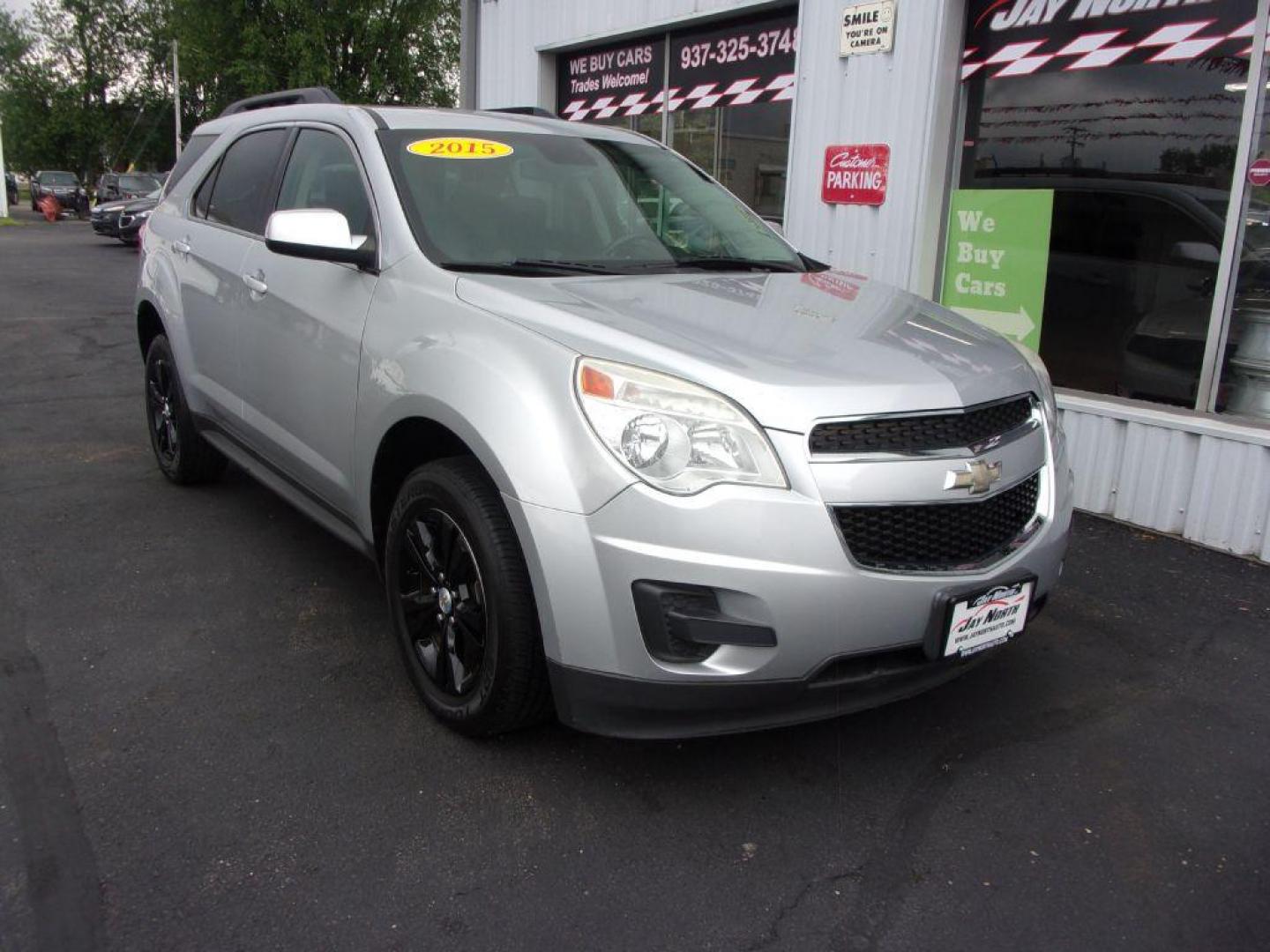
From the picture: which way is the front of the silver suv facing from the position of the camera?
facing the viewer and to the right of the viewer

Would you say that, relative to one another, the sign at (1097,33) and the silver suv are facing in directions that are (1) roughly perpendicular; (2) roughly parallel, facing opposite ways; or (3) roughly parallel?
roughly perpendicular

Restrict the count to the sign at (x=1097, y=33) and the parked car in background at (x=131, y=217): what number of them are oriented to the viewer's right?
0

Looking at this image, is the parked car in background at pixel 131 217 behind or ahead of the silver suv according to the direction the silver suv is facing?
behind

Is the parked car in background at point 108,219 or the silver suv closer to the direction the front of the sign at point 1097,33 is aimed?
the silver suv

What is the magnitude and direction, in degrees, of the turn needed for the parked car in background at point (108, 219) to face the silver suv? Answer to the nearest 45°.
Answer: approximately 45° to its left

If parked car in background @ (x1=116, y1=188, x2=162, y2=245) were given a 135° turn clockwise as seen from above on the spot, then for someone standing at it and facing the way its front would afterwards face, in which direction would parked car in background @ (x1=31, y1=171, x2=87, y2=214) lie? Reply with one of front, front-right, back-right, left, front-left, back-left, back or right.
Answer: front

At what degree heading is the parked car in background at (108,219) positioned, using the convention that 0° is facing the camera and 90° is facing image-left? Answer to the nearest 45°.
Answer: approximately 45°

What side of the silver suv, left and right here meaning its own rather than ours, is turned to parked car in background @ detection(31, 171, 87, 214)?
back

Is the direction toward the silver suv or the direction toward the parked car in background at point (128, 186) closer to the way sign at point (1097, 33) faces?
the silver suv

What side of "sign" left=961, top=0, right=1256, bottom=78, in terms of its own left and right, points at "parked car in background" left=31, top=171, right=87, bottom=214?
right

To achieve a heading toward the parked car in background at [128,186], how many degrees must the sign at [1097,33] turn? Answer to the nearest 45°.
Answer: approximately 90° to its right

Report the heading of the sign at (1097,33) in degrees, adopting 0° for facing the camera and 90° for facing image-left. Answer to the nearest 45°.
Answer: approximately 45°

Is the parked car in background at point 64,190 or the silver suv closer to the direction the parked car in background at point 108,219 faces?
the silver suv
